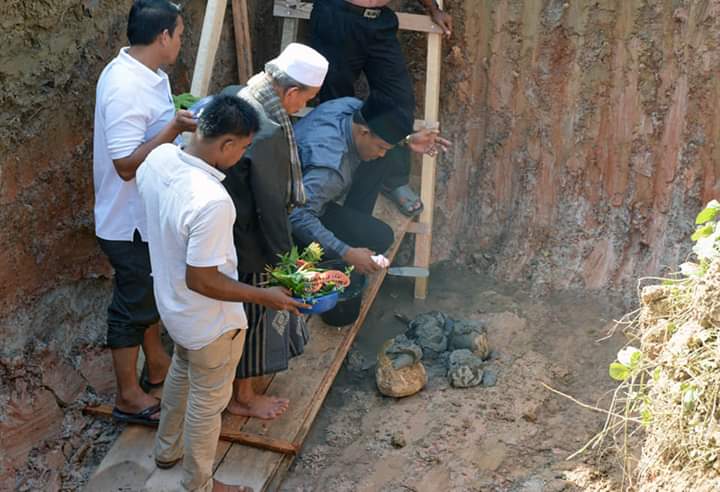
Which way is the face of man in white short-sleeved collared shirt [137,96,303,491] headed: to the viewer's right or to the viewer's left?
to the viewer's right

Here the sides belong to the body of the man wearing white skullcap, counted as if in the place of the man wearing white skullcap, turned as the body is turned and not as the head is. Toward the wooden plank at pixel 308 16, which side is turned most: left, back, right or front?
left

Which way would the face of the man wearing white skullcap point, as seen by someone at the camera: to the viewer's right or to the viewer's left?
to the viewer's right

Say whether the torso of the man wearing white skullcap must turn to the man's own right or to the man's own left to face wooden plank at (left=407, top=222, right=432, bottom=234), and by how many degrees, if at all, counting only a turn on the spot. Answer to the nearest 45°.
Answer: approximately 45° to the man's own left

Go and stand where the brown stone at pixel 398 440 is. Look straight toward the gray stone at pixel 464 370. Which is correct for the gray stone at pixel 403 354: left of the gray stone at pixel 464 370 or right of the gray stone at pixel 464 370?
left

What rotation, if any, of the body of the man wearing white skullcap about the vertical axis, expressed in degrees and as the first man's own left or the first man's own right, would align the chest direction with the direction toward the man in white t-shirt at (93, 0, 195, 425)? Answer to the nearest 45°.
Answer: approximately 180°

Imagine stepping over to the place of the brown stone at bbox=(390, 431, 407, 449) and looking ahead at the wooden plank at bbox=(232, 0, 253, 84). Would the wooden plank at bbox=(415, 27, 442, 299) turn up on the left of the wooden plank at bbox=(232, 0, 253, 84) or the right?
right

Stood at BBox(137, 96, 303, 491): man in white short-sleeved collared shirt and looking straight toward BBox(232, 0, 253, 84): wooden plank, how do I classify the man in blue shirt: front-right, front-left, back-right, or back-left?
front-right

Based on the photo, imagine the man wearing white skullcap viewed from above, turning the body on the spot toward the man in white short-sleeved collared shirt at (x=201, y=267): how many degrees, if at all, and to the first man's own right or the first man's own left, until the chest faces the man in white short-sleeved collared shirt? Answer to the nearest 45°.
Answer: approximately 135° to the first man's own right

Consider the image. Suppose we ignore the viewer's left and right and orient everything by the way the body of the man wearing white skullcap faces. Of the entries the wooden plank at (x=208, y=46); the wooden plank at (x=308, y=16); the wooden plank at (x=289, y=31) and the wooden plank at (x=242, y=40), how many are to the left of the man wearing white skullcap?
4

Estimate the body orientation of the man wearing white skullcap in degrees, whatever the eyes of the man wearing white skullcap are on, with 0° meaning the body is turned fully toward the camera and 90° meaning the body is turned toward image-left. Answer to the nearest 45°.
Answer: approximately 270°

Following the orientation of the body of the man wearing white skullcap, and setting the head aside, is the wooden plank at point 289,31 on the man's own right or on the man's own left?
on the man's own left

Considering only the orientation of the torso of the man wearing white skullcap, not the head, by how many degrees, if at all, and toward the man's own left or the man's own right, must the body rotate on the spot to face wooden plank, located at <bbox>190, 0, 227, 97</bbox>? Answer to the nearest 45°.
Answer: approximately 90° to the man's own left
